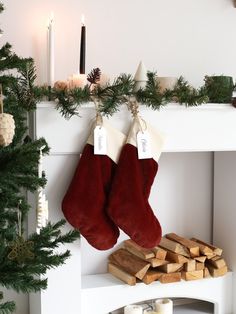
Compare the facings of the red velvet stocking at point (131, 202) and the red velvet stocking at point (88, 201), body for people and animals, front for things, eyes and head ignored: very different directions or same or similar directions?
same or similar directions

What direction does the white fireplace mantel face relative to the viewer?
toward the camera
